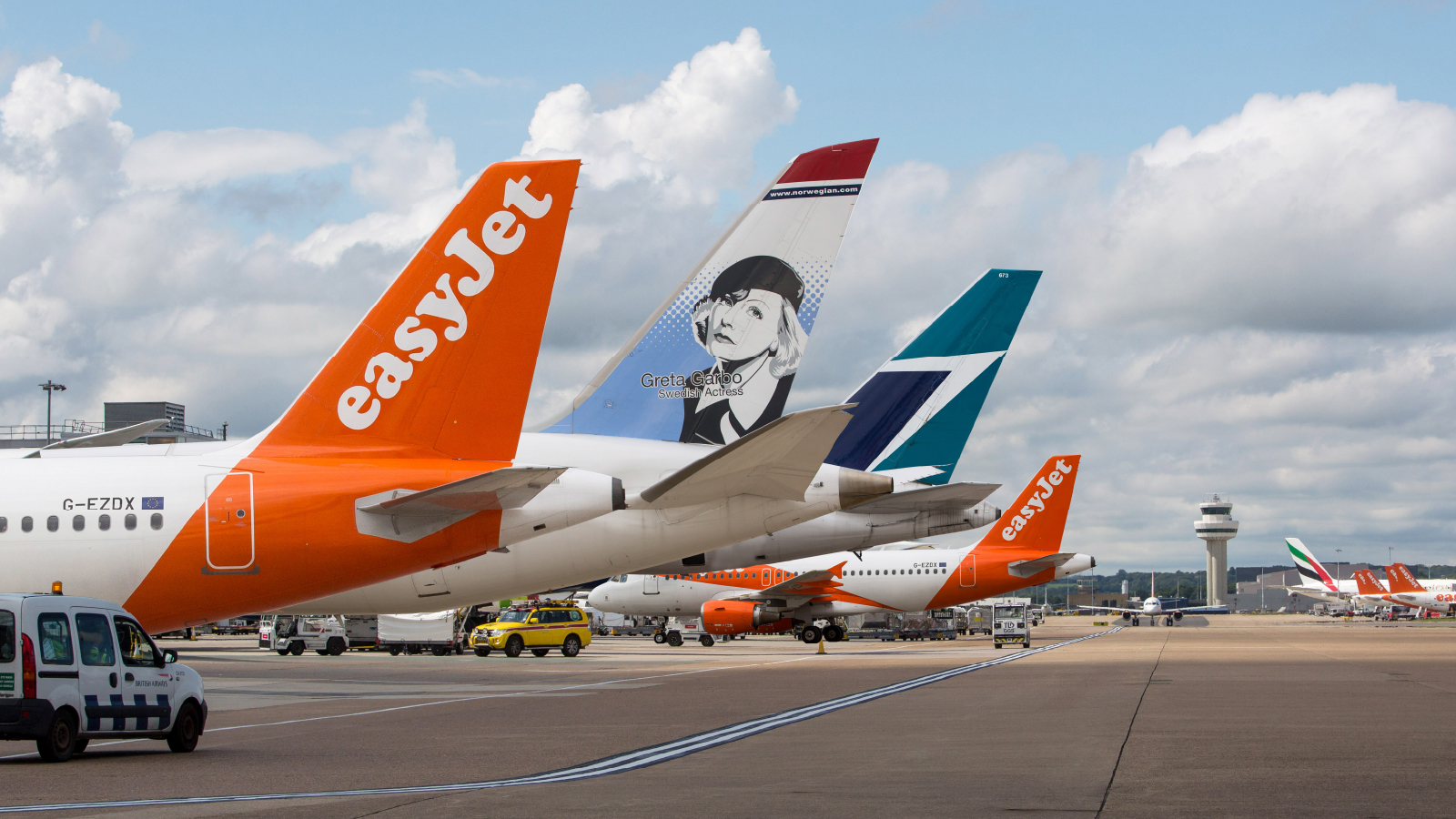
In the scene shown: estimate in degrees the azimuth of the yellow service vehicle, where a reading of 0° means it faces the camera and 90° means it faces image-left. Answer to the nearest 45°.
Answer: approximately 45°

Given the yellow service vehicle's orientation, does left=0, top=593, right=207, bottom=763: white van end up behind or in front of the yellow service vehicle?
in front

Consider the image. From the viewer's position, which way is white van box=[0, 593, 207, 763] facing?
facing away from the viewer and to the right of the viewer

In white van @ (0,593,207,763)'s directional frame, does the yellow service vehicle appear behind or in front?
in front

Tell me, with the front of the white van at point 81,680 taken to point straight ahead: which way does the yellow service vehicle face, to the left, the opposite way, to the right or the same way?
the opposite way
